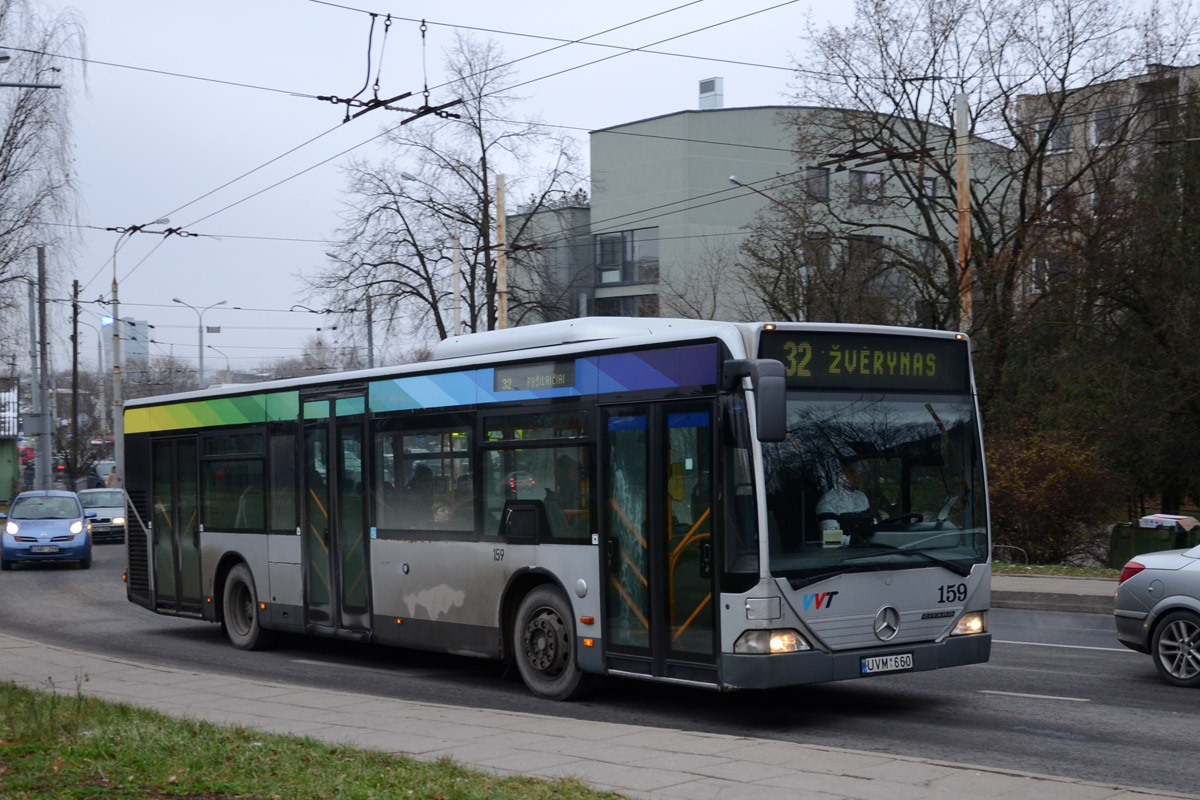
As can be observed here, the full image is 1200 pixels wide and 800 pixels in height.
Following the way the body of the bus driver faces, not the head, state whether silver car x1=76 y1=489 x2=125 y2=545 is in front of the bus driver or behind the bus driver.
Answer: behind

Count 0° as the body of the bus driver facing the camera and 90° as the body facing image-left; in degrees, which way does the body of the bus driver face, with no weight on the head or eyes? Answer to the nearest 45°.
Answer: approximately 315°

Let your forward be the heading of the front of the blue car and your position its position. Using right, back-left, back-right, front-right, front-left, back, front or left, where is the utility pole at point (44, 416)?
back

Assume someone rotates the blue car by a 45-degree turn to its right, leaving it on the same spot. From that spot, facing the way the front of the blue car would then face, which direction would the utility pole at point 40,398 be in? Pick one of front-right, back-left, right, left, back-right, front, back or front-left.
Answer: back-right

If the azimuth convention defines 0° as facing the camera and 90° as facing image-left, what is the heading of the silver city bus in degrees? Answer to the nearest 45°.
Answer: approximately 315°

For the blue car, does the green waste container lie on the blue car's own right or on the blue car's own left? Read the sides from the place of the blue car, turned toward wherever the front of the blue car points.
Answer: on the blue car's own left

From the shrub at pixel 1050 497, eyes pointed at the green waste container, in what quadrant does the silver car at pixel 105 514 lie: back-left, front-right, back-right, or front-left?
back-right

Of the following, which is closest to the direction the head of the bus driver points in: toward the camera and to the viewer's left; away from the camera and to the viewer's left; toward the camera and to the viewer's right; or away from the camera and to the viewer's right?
toward the camera and to the viewer's right

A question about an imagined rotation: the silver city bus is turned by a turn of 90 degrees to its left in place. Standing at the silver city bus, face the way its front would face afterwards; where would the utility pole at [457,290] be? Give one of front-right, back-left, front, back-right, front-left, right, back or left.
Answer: front-left
